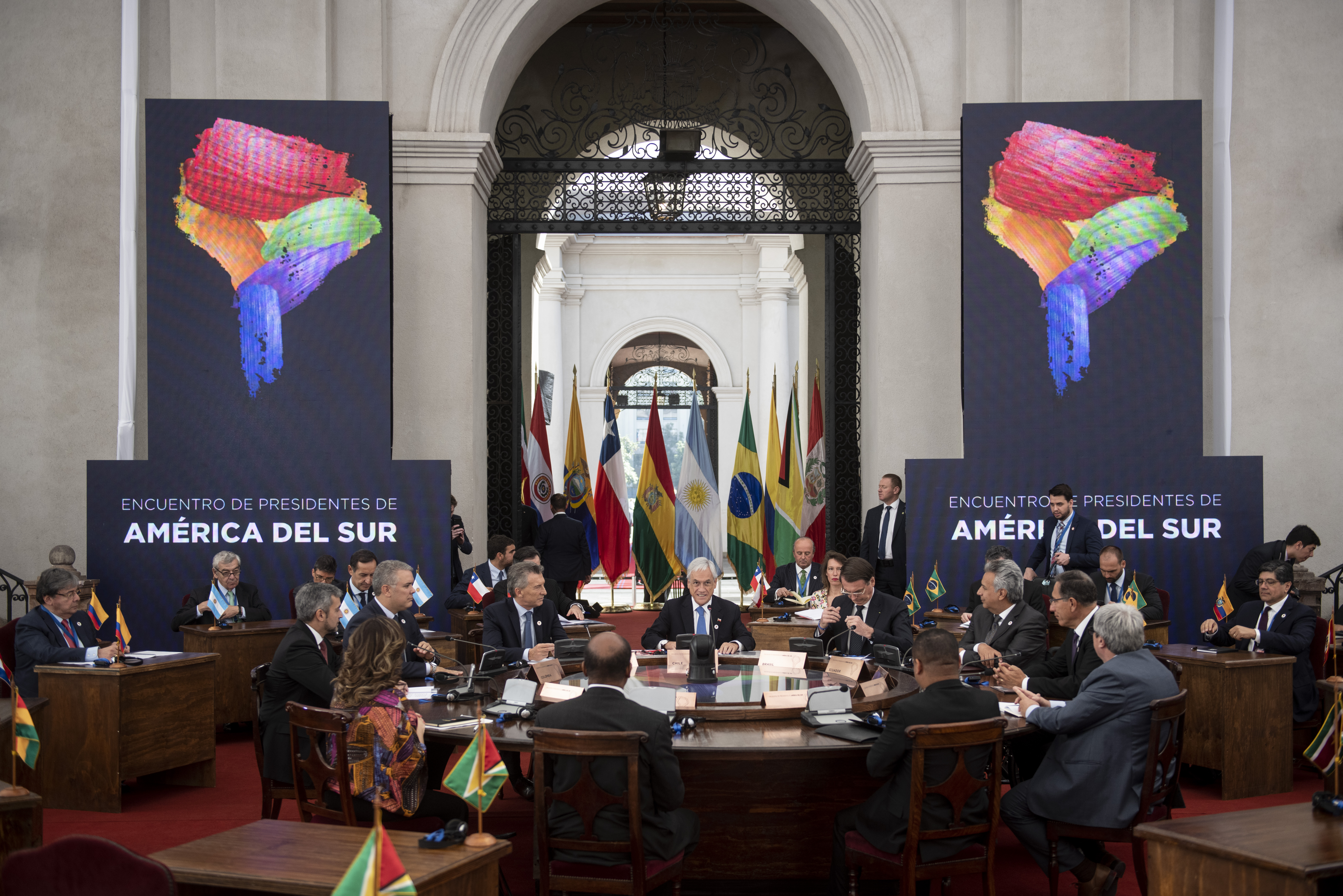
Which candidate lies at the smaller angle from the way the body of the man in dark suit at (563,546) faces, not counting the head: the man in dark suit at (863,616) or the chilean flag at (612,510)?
the chilean flag

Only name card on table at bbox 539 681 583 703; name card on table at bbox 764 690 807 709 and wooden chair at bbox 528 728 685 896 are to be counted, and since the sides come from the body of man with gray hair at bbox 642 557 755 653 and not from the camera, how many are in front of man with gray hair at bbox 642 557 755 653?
3

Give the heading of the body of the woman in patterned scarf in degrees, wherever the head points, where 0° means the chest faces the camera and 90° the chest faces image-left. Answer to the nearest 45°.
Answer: approximately 225°

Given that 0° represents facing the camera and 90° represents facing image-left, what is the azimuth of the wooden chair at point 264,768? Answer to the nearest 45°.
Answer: approximately 270°

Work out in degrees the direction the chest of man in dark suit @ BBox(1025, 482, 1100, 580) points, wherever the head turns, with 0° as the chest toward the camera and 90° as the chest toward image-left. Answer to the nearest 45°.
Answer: approximately 45°

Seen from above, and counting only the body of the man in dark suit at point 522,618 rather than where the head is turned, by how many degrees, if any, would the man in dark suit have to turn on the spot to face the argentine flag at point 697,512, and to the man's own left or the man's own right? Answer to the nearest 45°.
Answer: approximately 135° to the man's own left

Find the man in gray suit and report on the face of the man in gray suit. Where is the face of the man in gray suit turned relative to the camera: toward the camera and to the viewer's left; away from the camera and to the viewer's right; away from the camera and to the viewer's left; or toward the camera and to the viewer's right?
away from the camera and to the viewer's left

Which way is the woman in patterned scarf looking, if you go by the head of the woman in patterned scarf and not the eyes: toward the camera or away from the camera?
away from the camera

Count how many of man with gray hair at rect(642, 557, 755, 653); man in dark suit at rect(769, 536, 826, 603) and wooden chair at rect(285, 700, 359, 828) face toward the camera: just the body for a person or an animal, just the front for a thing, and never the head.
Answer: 2

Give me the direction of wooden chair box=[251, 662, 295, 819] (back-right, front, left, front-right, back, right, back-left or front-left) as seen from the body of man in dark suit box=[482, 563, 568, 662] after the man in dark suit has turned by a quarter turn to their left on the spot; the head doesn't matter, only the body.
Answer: back

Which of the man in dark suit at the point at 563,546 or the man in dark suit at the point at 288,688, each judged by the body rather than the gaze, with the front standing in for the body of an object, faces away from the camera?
the man in dark suit at the point at 563,546

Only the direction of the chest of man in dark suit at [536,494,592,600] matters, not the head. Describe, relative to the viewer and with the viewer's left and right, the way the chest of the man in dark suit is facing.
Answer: facing away from the viewer
